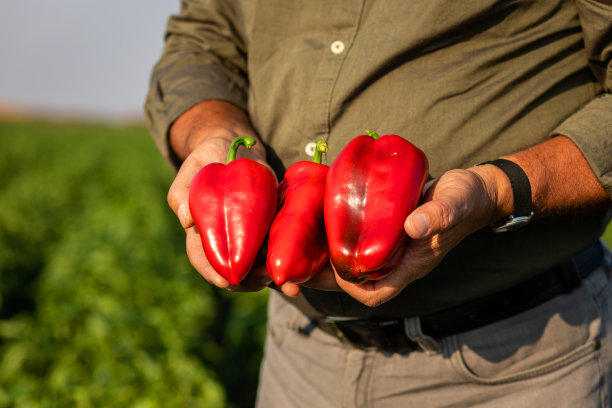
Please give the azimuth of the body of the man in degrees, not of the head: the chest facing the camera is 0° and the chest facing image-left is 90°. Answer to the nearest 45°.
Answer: approximately 45°
